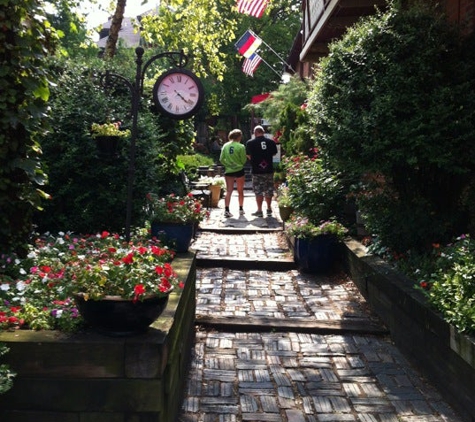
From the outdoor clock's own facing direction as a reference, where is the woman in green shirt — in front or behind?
behind

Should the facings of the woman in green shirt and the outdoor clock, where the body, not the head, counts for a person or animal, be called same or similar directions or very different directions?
very different directions

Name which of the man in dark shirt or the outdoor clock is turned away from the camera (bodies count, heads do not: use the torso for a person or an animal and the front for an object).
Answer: the man in dark shirt

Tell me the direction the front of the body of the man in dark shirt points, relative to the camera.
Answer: away from the camera

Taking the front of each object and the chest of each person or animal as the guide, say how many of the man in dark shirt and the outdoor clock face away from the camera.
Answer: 1

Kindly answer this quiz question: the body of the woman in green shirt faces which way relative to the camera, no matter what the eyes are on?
away from the camera

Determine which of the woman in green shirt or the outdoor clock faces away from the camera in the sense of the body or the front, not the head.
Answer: the woman in green shirt

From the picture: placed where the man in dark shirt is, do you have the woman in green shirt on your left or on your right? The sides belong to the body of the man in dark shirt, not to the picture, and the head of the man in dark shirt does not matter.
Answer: on your left

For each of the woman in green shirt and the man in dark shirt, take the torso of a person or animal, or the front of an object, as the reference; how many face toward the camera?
0

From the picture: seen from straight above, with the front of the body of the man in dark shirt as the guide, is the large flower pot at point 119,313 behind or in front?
behind
